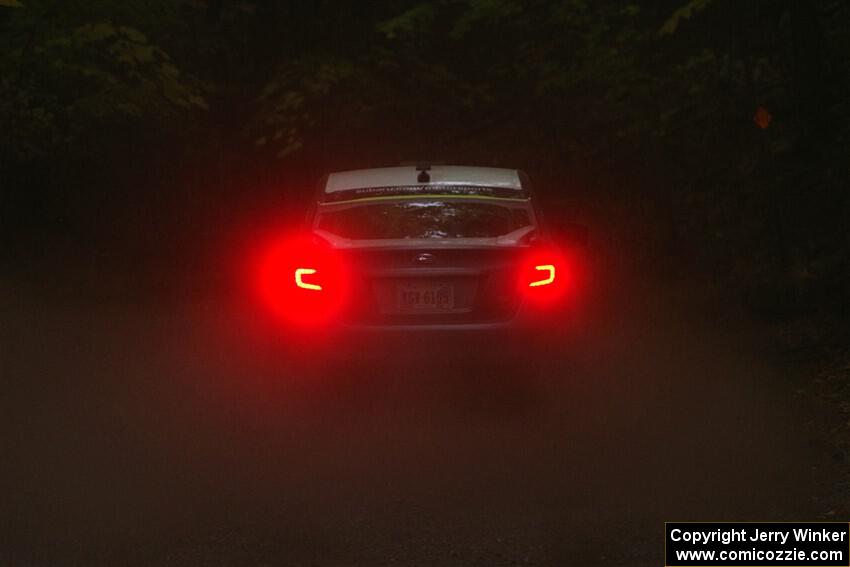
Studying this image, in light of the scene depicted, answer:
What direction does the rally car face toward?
away from the camera
